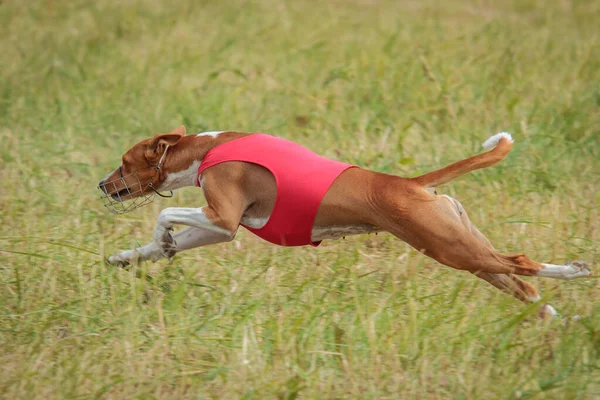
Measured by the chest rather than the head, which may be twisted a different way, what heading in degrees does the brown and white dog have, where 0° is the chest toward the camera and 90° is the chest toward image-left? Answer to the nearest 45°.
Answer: approximately 90°
